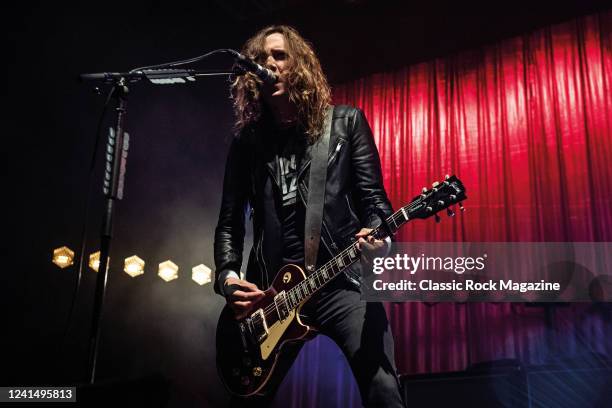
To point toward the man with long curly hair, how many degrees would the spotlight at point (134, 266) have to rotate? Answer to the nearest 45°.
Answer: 0° — it already faces them

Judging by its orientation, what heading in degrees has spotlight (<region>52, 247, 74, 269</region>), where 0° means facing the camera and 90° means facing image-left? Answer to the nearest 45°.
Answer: approximately 0°

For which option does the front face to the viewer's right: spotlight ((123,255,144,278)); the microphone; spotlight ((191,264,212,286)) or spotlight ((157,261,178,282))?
the microphone

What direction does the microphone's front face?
to the viewer's right

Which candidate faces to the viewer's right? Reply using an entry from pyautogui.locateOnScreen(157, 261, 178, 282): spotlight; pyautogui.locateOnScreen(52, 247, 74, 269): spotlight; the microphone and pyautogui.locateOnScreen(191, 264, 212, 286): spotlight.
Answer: the microphone

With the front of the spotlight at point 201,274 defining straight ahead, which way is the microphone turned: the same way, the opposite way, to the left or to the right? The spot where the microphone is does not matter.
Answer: to the left

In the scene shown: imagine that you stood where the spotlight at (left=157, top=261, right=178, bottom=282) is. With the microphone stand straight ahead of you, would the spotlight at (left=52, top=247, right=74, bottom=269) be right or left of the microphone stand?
right

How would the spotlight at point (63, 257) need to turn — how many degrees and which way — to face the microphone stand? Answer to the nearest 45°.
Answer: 0° — it already faces it

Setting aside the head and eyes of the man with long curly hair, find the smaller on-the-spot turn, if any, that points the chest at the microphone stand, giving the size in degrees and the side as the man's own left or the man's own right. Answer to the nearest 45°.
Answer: approximately 45° to the man's own right

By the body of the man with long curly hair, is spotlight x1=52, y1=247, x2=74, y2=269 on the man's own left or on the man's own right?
on the man's own right
